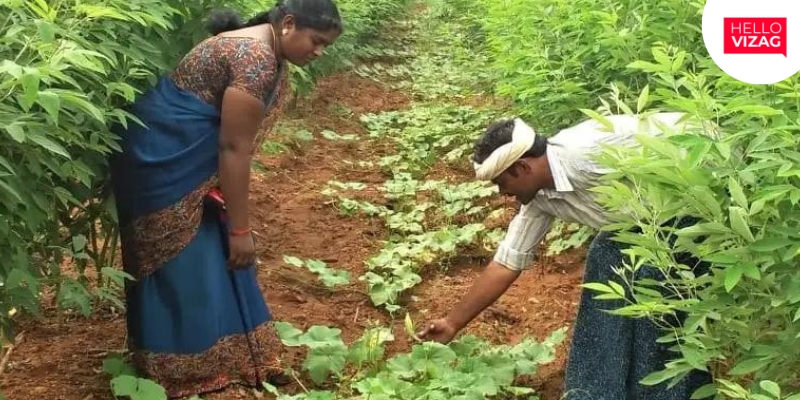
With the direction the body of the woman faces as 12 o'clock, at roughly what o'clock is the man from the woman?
The man is roughly at 1 o'clock from the woman.

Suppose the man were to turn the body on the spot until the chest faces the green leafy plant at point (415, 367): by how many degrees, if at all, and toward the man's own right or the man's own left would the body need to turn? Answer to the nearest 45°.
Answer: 0° — they already face it

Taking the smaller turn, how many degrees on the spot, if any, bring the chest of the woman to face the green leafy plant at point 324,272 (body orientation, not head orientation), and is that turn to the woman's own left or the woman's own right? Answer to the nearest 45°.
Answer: approximately 45° to the woman's own left

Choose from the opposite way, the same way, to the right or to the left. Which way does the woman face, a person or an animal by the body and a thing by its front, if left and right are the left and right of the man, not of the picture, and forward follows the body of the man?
the opposite way

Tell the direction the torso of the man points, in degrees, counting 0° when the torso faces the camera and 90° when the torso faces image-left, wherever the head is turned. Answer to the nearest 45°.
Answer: approximately 90°

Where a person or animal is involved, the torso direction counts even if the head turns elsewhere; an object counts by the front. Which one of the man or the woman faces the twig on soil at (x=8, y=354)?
the man

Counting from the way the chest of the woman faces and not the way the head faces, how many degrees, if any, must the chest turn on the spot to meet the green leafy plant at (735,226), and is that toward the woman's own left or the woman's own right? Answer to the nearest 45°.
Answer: approximately 45° to the woman's own right

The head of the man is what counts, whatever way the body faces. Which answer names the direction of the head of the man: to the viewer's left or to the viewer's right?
to the viewer's left

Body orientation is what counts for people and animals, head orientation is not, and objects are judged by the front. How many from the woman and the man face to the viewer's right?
1

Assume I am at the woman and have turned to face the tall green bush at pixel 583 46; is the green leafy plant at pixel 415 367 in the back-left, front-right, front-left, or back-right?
front-right

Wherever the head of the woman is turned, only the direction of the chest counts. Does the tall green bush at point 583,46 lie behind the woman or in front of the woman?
in front

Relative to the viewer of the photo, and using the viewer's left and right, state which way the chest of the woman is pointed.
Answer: facing to the right of the viewer

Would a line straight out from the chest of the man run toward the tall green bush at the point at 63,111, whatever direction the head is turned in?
yes

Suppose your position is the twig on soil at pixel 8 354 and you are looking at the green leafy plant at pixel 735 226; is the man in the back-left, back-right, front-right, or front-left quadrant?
front-left
